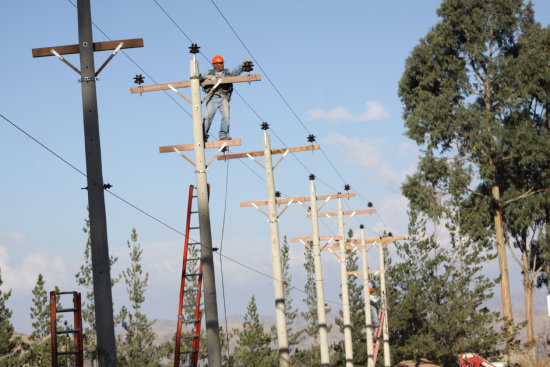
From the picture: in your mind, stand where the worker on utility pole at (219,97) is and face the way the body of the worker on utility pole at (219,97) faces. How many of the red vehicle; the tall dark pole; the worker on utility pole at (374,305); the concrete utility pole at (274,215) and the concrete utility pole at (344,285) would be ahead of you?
1

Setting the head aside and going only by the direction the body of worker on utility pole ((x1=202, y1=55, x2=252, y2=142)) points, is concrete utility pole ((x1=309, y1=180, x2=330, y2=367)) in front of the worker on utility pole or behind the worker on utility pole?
behind

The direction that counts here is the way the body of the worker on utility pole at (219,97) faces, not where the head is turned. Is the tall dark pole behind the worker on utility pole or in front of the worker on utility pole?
in front

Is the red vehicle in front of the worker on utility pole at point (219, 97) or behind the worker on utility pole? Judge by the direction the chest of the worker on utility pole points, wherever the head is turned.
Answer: behind

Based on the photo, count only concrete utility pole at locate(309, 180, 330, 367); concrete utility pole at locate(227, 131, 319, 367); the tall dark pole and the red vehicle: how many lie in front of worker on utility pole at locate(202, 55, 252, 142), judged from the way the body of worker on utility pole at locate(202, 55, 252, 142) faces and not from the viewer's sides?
1

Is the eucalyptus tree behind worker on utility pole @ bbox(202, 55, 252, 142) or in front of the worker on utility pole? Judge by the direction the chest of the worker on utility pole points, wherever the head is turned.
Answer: behind

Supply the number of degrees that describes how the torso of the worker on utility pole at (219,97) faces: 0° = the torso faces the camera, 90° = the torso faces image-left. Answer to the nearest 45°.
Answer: approximately 0°

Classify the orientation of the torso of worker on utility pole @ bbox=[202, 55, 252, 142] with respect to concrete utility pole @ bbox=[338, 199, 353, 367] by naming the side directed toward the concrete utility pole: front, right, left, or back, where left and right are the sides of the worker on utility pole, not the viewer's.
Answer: back

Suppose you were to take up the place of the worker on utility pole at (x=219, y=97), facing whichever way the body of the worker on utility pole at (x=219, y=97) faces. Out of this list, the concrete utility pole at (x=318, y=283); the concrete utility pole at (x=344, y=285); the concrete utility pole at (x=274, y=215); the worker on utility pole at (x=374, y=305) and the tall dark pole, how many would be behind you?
4

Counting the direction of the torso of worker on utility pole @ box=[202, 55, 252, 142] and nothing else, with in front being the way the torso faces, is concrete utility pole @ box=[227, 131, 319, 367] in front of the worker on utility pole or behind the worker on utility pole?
behind
